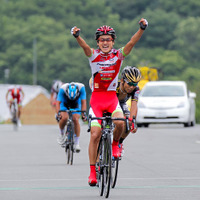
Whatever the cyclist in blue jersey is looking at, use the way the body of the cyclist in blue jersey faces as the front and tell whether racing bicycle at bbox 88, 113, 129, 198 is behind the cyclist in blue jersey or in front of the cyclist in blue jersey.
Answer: in front

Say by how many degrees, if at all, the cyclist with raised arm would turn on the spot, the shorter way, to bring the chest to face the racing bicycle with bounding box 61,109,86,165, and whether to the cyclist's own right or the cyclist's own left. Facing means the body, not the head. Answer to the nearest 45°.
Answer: approximately 180°

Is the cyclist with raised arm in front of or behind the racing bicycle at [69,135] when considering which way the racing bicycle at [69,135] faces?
in front

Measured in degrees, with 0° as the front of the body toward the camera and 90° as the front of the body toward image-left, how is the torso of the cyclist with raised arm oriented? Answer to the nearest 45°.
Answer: approximately 0°

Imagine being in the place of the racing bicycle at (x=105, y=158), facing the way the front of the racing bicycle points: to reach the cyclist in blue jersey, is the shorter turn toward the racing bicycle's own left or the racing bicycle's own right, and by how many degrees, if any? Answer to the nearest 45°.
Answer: approximately 180°

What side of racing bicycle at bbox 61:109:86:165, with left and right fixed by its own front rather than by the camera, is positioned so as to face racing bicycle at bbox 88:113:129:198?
front

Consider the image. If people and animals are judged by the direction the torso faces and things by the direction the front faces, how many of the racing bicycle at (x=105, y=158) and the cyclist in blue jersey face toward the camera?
2
